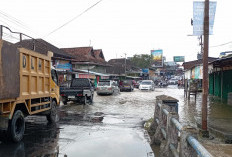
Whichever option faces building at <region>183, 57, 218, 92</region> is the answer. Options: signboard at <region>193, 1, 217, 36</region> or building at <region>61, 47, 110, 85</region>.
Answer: building at <region>61, 47, 110, 85</region>

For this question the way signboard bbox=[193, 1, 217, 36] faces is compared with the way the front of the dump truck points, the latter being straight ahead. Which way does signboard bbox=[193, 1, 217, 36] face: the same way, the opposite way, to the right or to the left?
the opposite way

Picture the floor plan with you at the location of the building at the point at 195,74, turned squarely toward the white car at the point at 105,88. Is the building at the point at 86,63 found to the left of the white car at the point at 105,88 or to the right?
right

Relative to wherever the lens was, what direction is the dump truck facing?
facing away from the viewer and to the right of the viewer

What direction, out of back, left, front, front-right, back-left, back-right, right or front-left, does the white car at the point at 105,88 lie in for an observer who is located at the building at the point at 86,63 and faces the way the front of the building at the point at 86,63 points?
front-right

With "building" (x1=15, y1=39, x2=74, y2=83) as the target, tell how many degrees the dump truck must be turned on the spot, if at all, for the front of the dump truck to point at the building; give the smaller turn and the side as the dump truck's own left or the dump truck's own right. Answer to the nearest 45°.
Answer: approximately 45° to the dump truck's own left

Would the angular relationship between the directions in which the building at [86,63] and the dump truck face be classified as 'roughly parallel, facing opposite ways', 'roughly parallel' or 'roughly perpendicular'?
roughly perpendicular

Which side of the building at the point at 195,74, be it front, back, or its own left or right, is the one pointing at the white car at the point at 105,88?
front

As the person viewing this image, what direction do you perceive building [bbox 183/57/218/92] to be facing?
facing the viewer and to the left of the viewer

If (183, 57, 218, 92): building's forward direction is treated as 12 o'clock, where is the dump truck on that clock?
The dump truck is roughly at 11 o'clock from the building.

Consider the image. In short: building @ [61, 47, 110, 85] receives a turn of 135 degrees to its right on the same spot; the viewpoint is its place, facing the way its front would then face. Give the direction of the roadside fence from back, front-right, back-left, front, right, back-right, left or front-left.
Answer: left

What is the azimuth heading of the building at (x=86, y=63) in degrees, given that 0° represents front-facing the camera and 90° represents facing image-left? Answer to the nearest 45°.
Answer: approximately 315°
